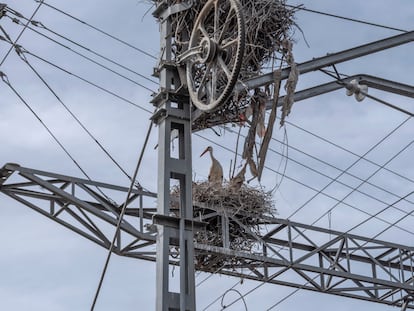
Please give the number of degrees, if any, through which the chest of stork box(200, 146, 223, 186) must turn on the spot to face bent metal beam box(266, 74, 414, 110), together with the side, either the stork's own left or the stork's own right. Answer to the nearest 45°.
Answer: approximately 135° to the stork's own left

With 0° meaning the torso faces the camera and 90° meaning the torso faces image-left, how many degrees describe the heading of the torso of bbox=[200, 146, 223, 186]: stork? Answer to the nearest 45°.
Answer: approximately 90°
